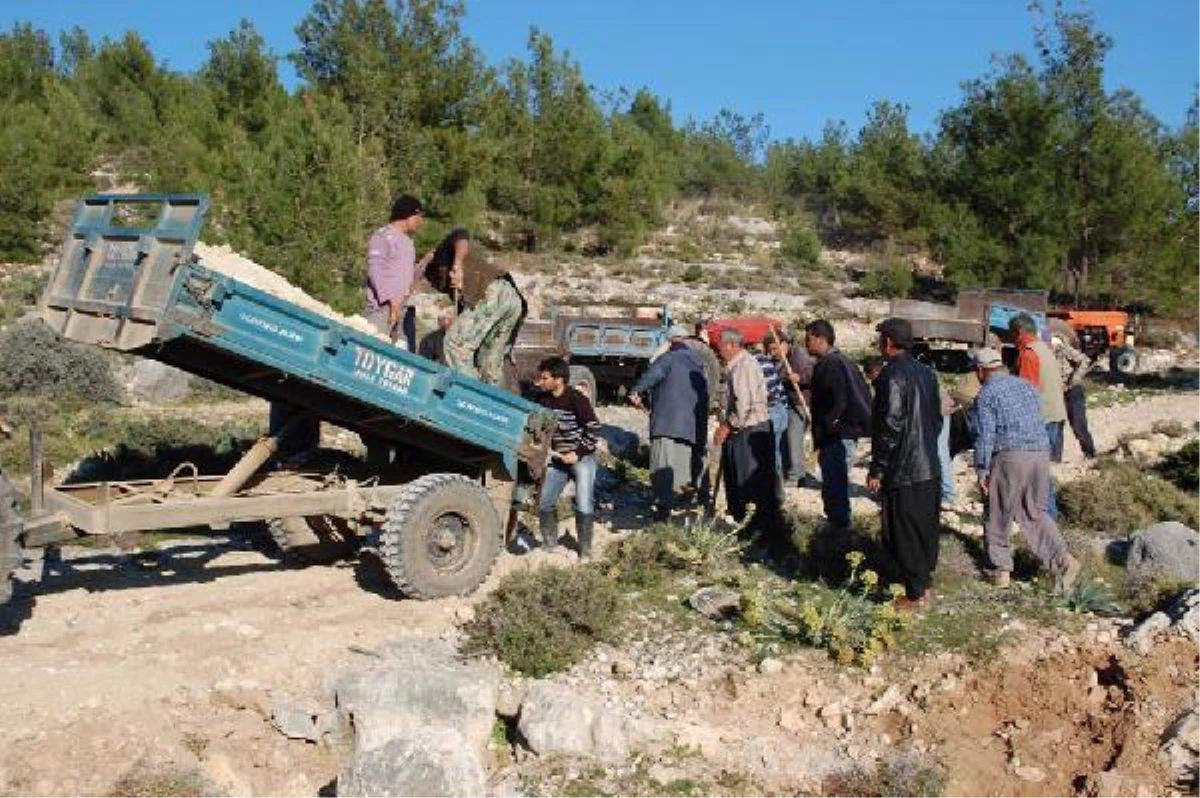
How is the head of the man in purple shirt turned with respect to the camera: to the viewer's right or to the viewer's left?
to the viewer's right

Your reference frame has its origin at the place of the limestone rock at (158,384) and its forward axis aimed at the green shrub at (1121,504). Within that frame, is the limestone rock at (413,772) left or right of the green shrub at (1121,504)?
right

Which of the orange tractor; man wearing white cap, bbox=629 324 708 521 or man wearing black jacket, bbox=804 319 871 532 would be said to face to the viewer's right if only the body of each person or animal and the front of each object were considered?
the orange tractor

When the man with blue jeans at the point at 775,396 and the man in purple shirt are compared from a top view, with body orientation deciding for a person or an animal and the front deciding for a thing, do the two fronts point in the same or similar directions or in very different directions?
very different directions

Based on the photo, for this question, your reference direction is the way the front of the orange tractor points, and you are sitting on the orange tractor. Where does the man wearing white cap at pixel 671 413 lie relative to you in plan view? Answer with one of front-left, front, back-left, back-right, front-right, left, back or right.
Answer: right

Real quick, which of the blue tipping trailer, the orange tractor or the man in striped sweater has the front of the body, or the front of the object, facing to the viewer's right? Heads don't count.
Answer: the orange tractor

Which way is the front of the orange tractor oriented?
to the viewer's right

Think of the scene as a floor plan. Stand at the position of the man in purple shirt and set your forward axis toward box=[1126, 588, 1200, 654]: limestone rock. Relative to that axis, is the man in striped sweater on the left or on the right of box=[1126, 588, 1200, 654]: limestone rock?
left

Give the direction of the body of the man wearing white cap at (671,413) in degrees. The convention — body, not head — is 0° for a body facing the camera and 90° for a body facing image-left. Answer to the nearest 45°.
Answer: approximately 180°
